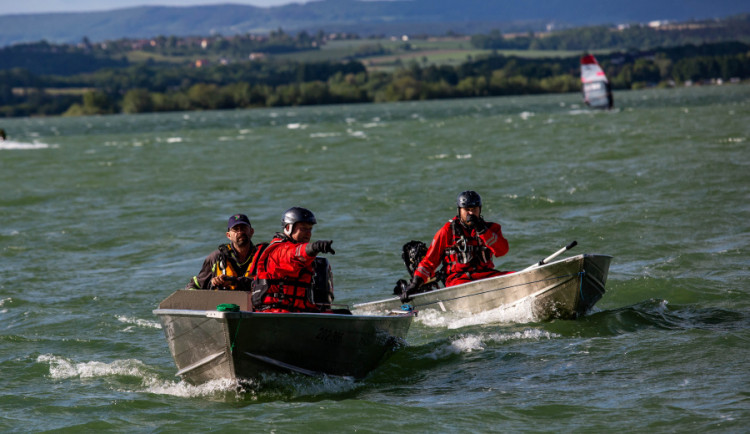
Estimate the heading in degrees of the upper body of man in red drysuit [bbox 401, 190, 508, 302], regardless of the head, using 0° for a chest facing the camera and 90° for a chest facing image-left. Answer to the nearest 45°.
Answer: approximately 0°

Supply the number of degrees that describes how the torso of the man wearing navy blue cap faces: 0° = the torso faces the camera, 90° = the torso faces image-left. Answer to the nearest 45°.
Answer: approximately 0°

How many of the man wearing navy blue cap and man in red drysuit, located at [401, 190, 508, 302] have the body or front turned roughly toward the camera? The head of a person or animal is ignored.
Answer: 2

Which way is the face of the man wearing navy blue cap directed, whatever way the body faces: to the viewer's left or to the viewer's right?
to the viewer's right

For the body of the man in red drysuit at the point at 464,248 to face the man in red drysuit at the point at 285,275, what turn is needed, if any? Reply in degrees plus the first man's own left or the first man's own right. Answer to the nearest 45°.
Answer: approximately 45° to the first man's own right

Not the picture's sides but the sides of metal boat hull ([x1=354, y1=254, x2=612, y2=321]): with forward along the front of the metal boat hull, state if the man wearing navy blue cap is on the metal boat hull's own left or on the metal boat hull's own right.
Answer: on the metal boat hull's own right

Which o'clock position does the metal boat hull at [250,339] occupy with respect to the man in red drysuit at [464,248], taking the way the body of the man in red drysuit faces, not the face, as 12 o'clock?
The metal boat hull is roughly at 1 o'clock from the man in red drysuit.

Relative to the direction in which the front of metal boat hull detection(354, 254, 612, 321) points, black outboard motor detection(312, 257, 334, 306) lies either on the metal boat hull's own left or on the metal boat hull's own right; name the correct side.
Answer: on the metal boat hull's own right
